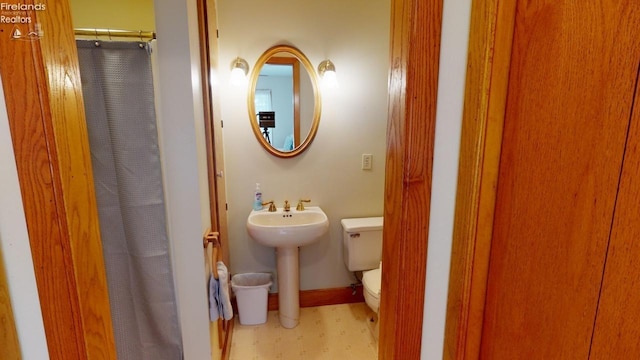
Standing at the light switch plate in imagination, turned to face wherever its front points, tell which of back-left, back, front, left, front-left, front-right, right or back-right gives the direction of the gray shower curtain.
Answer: front-right

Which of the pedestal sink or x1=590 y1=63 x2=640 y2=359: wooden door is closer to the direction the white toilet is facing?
the wooden door

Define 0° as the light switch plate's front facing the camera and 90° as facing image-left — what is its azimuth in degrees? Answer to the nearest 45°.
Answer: approximately 0°

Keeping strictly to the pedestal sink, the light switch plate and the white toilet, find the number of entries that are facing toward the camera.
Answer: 3

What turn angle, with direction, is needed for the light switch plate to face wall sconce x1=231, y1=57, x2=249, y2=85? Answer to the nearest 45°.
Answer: approximately 90° to its right

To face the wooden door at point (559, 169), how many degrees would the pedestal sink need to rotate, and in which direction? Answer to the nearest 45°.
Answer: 0° — it already faces it

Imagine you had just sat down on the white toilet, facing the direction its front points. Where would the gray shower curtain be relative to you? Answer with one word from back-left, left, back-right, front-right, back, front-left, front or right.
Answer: front-right

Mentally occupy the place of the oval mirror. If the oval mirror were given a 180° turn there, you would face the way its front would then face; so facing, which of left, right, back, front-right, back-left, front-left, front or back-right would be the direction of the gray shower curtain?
back-left

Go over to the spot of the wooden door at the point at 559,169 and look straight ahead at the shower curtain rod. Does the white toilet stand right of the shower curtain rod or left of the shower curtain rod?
right
